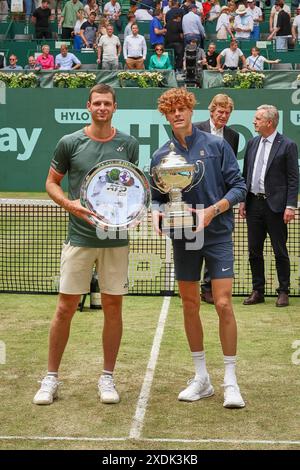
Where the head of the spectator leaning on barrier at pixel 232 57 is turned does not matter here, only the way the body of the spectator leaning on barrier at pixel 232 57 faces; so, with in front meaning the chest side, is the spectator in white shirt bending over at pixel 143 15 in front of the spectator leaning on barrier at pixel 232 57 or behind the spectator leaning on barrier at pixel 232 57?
behind

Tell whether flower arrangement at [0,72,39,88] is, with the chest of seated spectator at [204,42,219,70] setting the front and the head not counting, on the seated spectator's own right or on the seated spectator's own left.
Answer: on the seated spectator's own right

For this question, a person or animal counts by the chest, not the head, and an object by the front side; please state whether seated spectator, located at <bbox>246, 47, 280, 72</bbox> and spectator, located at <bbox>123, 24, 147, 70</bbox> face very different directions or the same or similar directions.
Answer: same or similar directions

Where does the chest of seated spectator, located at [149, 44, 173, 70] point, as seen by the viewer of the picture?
toward the camera

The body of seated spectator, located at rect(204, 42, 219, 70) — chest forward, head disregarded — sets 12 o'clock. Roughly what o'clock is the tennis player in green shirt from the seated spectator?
The tennis player in green shirt is roughly at 12 o'clock from the seated spectator.

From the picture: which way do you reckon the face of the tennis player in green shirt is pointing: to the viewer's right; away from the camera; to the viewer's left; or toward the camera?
toward the camera

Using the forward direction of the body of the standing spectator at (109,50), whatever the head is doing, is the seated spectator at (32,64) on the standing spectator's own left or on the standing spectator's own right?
on the standing spectator's own right

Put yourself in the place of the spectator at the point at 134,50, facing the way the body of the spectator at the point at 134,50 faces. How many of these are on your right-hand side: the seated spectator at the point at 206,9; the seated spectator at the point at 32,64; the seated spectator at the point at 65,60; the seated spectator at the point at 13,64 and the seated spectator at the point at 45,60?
4

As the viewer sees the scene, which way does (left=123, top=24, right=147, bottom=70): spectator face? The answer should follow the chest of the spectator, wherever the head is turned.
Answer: toward the camera

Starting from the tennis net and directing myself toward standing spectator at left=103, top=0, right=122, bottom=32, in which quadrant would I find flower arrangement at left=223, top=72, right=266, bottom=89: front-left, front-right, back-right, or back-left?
front-right

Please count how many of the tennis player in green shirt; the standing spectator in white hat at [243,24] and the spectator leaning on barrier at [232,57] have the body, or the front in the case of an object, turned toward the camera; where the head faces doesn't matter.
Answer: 3

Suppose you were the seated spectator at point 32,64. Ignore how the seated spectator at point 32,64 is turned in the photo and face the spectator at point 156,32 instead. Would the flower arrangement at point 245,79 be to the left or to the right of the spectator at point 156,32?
right

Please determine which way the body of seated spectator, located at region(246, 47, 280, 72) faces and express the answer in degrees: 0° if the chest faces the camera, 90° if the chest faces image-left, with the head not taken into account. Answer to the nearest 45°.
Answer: approximately 0°

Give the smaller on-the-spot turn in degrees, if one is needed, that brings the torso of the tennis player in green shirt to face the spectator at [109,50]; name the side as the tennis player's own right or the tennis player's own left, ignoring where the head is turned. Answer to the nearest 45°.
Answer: approximately 180°

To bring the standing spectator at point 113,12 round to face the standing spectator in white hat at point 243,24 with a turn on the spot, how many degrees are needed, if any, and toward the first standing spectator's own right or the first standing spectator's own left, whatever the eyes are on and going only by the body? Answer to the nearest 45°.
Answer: approximately 45° to the first standing spectator's own left

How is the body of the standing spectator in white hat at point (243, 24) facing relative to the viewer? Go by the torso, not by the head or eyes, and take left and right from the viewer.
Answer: facing the viewer

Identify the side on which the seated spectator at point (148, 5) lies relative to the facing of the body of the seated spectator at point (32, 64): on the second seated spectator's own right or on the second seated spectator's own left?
on the second seated spectator's own left

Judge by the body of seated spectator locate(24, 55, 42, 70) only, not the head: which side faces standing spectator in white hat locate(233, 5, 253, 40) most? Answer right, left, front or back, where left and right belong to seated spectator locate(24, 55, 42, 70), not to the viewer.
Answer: left

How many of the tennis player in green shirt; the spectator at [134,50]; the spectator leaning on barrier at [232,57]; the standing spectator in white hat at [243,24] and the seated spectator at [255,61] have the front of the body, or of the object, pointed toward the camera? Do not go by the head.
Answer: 5
